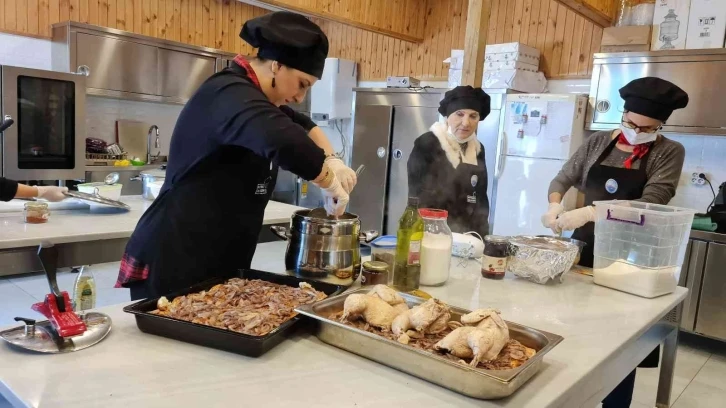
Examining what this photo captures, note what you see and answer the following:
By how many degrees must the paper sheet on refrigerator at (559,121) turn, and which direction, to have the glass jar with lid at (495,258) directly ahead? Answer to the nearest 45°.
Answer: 0° — it already faces it

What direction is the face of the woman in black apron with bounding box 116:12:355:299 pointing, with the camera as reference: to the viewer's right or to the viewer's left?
to the viewer's right

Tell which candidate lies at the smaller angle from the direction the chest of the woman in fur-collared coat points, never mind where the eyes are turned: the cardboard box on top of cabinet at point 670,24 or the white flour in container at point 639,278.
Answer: the white flour in container

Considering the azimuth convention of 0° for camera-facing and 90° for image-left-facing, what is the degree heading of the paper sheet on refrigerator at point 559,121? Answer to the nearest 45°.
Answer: approximately 0°

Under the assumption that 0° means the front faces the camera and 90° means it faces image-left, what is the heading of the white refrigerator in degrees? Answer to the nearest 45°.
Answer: approximately 0°

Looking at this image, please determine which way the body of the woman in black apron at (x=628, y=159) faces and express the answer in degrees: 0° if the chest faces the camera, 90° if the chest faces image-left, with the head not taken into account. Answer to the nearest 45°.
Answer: approximately 45°

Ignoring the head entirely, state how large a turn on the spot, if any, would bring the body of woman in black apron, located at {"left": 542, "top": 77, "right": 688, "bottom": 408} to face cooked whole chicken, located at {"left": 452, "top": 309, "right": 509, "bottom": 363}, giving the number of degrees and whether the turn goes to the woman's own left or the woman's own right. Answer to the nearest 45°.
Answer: approximately 45° to the woman's own left

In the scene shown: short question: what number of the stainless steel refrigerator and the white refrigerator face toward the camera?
2

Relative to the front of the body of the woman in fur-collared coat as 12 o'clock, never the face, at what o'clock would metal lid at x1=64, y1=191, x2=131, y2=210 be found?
The metal lid is roughly at 4 o'clock from the woman in fur-collared coat.

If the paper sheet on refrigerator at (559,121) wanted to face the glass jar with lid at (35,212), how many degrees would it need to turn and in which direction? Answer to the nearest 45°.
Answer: approximately 45° to its right

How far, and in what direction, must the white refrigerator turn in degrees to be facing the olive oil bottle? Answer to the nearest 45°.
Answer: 0° — it already faces it
